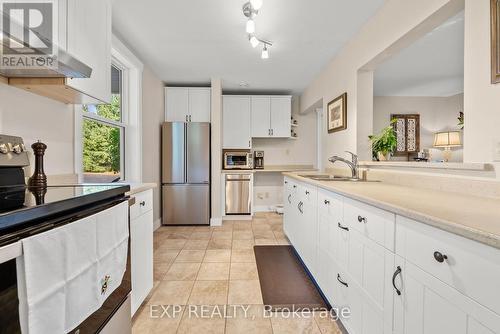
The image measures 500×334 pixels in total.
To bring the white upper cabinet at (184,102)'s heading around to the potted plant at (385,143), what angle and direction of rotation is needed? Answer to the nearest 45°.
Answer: approximately 45° to its left

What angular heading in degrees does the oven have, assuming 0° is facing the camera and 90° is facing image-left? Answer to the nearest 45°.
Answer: approximately 315°

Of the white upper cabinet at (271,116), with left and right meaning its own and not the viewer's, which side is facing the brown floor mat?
front

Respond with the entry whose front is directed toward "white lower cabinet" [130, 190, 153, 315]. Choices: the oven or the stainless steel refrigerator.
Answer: the stainless steel refrigerator

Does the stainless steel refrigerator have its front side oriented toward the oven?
yes

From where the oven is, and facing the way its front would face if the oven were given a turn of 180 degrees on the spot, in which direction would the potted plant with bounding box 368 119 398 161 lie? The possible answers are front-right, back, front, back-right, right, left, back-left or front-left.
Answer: back-right

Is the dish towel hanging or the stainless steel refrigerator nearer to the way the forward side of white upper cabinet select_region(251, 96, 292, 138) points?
the dish towel hanging

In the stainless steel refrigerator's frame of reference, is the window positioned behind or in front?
in front

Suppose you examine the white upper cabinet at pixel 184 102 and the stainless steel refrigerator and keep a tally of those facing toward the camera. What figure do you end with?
2
